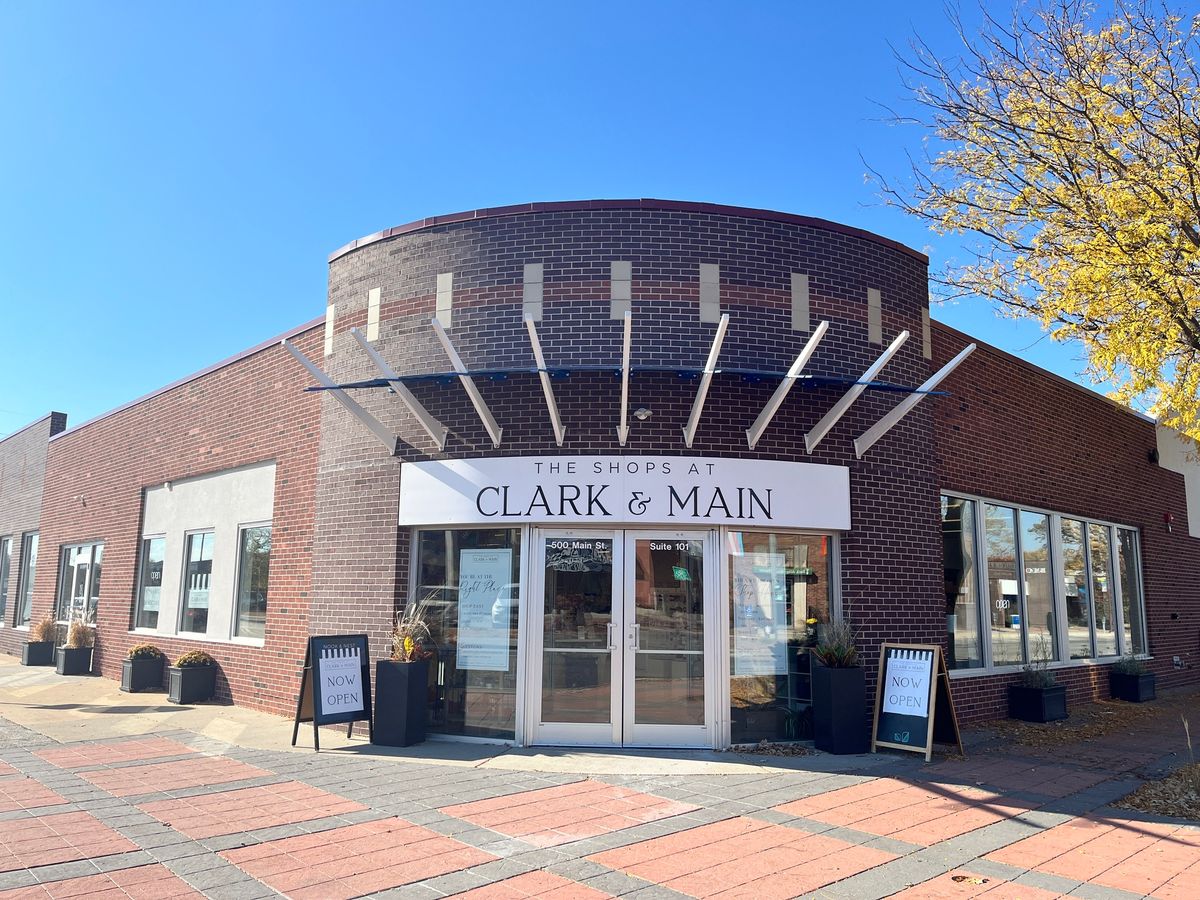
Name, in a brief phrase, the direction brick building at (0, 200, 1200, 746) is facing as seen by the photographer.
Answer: facing the viewer

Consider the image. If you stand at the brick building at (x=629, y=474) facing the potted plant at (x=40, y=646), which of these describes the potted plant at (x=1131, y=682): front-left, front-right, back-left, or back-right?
back-right

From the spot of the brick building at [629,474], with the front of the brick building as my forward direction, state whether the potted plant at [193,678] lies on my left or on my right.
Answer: on my right

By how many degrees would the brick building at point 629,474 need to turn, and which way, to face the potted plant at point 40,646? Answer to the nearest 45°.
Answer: approximately 135° to its right

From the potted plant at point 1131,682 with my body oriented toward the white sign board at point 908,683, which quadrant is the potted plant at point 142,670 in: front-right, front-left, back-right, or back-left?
front-right

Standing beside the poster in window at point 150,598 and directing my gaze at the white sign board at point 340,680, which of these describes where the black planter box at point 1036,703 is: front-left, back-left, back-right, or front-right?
front-left

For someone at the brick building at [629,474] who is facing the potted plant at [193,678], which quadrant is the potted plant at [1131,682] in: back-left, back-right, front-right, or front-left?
back-right
